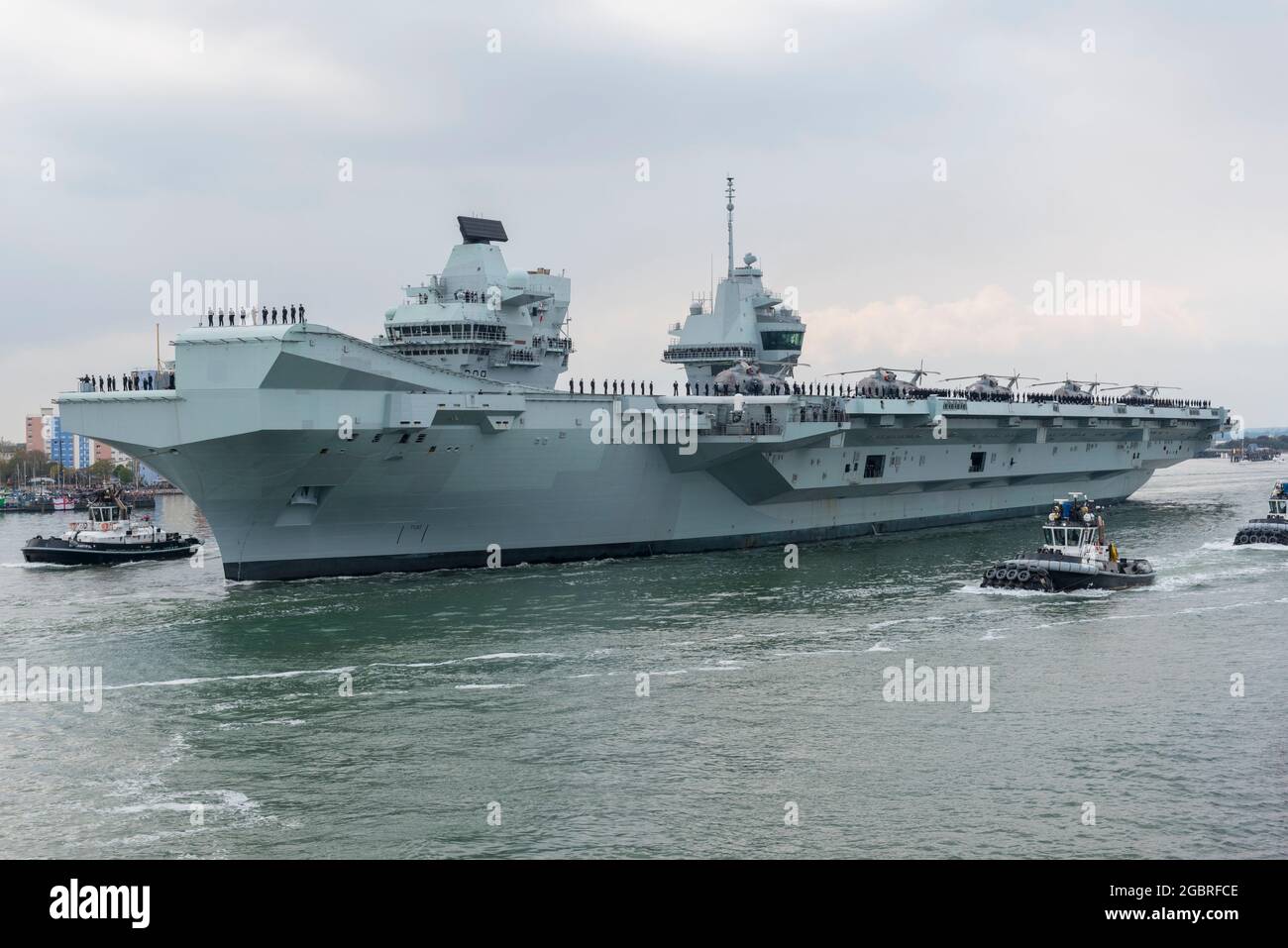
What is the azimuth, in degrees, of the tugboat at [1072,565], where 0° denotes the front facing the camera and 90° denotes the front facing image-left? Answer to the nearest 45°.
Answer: approximately 45°

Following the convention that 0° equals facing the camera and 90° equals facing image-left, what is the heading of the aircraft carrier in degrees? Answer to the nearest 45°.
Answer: approximately 45°

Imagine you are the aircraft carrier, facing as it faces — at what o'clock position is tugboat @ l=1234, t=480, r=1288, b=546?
The tugboat is roughly at 7 o'clock from the aircraft carrier.

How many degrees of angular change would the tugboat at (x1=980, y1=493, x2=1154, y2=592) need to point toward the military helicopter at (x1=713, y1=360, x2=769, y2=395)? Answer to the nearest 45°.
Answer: approximately 90° to its right
